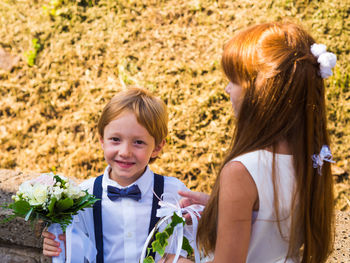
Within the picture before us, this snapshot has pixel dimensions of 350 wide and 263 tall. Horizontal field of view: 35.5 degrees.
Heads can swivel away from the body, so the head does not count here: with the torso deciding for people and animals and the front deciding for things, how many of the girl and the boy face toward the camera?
1

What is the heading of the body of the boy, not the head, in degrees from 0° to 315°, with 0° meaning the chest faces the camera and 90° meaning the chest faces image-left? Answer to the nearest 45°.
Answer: approximately 0°

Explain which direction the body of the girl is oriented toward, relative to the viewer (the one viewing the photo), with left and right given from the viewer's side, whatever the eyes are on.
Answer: facing away from the viewer and to the left of the viewer

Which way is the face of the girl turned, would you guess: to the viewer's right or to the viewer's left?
to the viewer's left
